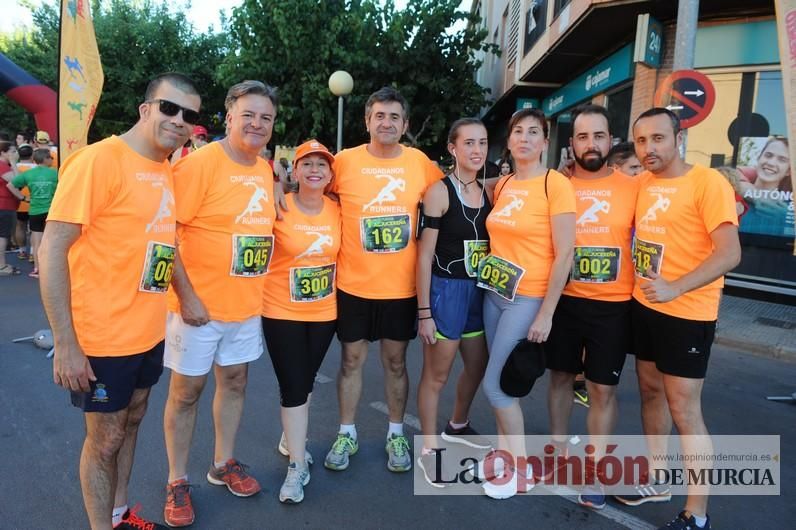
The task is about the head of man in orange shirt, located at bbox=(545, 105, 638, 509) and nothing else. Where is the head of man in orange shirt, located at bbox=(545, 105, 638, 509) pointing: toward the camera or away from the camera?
toward the camera

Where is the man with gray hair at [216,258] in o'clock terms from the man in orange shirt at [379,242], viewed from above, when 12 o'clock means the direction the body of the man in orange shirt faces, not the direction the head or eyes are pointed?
The man with gray hair is roughly at 2 o'clock from the man in orange shirt.

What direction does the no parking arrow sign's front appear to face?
toward the camera

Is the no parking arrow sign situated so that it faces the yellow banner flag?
no

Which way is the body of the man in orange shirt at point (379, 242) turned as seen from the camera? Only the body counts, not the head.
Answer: toward the camera

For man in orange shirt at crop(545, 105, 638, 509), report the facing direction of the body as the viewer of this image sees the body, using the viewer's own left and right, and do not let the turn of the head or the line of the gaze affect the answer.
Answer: facing the viewer

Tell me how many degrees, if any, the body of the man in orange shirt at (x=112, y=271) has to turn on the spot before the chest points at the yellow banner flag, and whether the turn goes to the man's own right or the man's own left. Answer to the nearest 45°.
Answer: approximately 135° to the man's own left

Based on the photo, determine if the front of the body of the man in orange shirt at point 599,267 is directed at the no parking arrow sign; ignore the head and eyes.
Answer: no

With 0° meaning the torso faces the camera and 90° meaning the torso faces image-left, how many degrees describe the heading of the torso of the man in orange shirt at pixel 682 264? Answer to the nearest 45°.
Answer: approximately 45°

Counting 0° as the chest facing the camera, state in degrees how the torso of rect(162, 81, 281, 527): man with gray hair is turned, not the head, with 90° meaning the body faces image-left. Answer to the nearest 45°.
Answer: approximately 315°

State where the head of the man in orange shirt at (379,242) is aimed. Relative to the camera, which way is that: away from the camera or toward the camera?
toward the camera

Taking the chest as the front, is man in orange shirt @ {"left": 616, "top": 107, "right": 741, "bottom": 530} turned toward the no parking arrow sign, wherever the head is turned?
no

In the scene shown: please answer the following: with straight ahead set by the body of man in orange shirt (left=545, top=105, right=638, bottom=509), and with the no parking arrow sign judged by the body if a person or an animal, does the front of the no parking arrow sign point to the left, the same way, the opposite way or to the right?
the same way

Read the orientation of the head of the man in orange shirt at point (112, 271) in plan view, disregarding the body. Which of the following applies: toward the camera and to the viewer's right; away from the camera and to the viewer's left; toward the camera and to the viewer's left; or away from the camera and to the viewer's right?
toward the camera and to the viewer's right

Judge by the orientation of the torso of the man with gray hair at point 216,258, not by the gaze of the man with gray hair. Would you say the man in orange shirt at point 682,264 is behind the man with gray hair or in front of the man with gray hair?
in front

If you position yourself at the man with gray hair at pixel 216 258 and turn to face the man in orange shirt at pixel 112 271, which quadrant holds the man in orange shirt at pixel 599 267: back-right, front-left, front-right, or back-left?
back-left

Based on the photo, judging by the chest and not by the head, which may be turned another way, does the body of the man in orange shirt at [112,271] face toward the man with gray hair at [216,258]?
no

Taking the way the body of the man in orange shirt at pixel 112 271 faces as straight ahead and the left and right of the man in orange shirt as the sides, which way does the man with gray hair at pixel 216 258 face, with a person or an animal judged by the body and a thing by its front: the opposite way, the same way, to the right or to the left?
the same way
